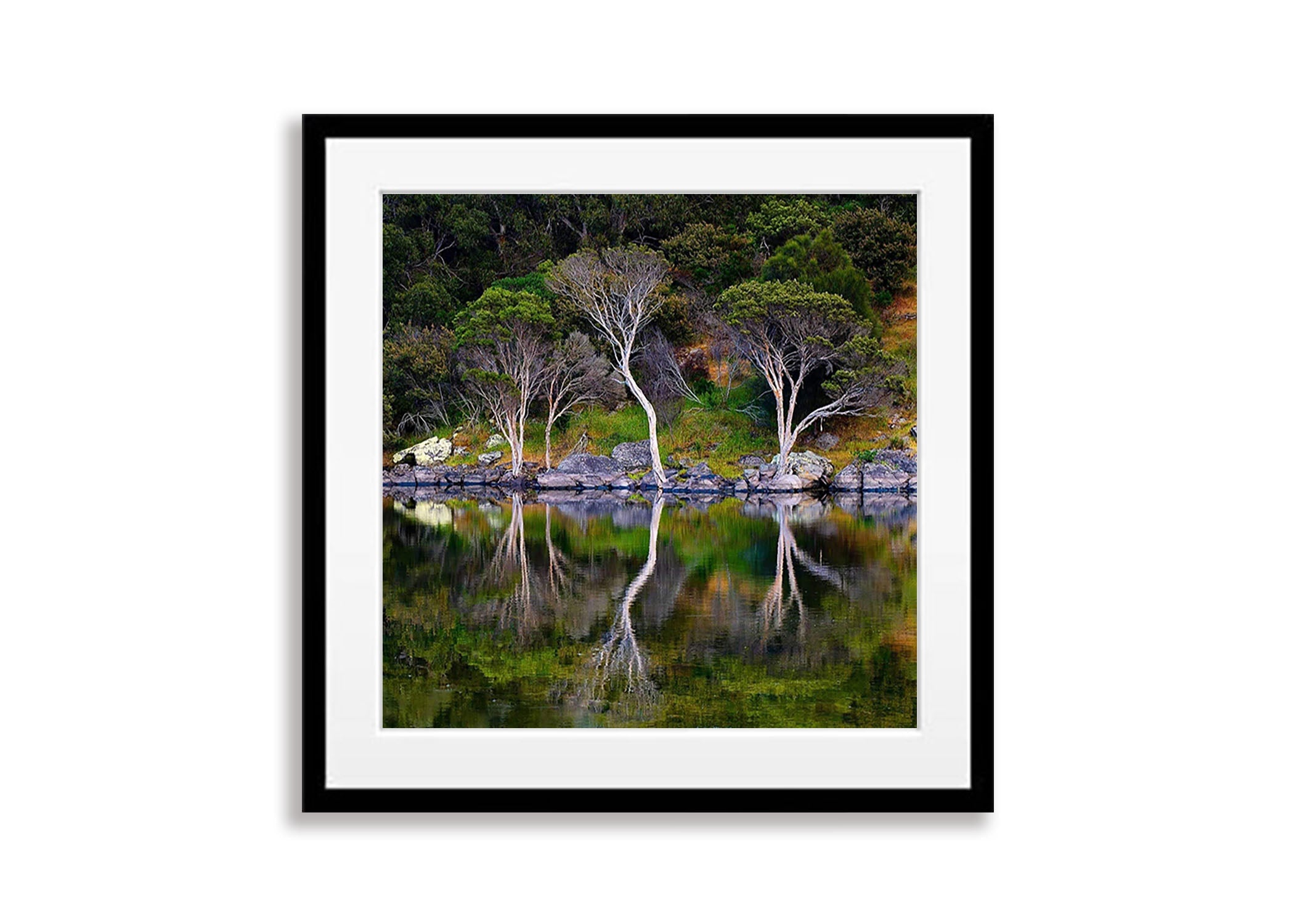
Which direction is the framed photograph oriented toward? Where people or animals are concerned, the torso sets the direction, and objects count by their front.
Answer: toward the camera
